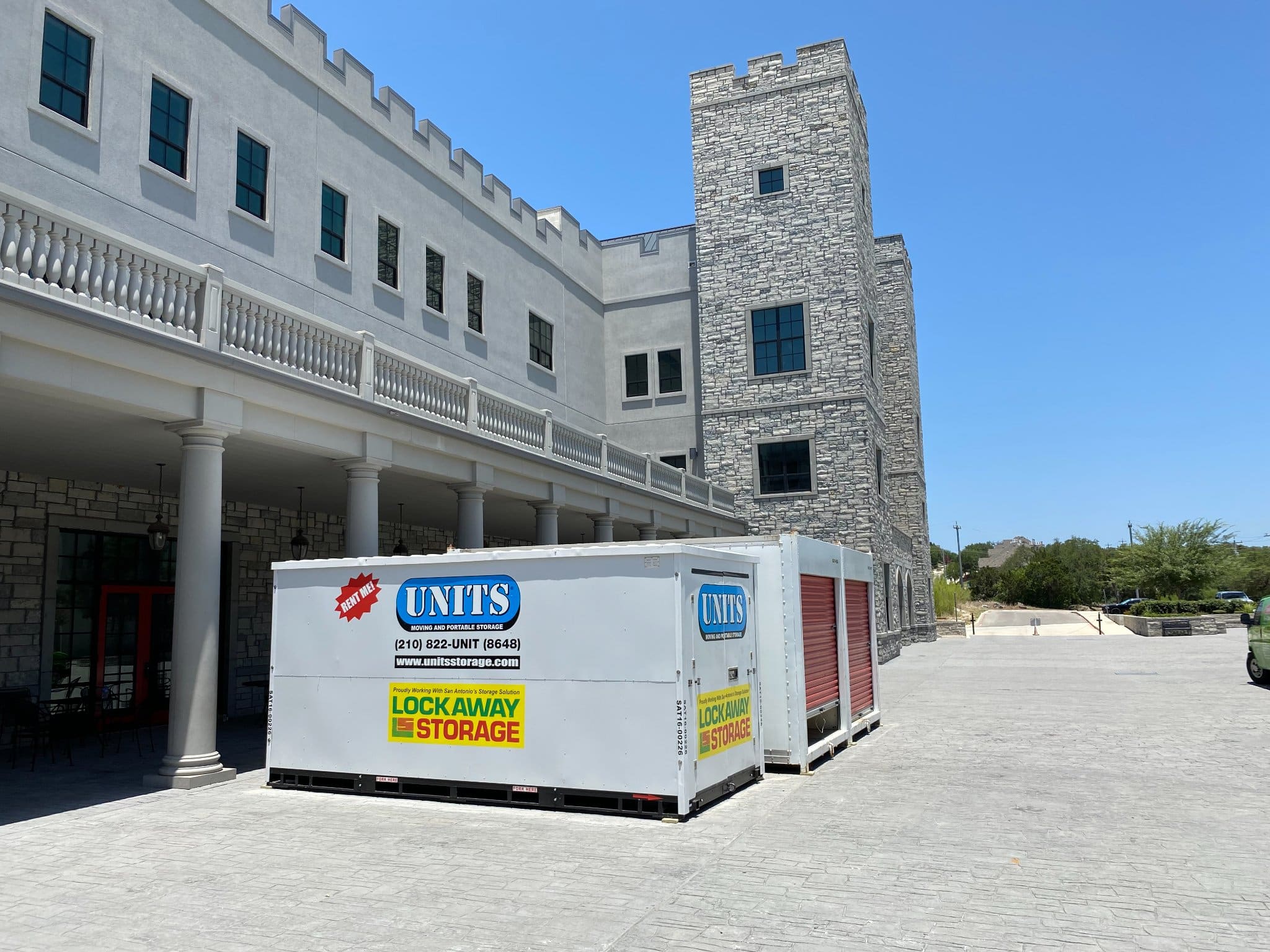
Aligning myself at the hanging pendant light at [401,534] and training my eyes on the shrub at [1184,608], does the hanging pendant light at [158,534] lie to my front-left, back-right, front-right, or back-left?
back-right

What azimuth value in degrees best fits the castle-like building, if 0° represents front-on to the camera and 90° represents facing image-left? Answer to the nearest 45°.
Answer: approximately 315°

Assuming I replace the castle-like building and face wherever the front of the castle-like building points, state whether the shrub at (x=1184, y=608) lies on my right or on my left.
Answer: on my left

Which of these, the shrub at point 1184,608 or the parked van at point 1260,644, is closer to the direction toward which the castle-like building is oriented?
the parked van

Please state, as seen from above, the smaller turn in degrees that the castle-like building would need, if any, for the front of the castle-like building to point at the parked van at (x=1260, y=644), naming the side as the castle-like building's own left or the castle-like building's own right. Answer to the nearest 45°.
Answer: approximately 45° to the castle-like building's own left
